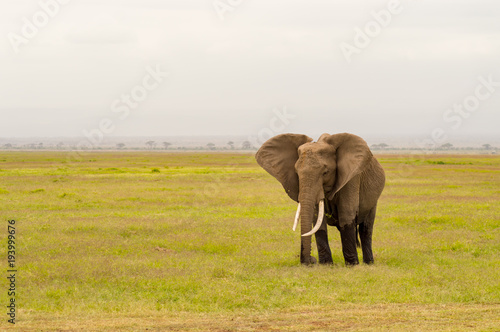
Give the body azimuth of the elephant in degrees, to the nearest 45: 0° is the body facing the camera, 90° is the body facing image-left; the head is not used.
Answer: approximately 45°
